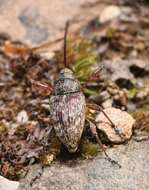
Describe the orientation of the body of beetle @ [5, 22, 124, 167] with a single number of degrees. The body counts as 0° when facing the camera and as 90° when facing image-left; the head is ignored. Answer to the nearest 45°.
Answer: approximately 180°

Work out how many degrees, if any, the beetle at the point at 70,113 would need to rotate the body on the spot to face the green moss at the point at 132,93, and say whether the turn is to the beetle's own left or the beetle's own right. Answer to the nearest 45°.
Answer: approximately 45° to the beetle's own right

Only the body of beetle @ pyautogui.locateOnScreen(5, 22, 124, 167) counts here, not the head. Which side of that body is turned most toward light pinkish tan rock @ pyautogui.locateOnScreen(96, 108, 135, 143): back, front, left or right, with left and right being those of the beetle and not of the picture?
right

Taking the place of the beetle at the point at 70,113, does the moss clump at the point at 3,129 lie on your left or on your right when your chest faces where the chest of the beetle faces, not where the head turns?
on your left
